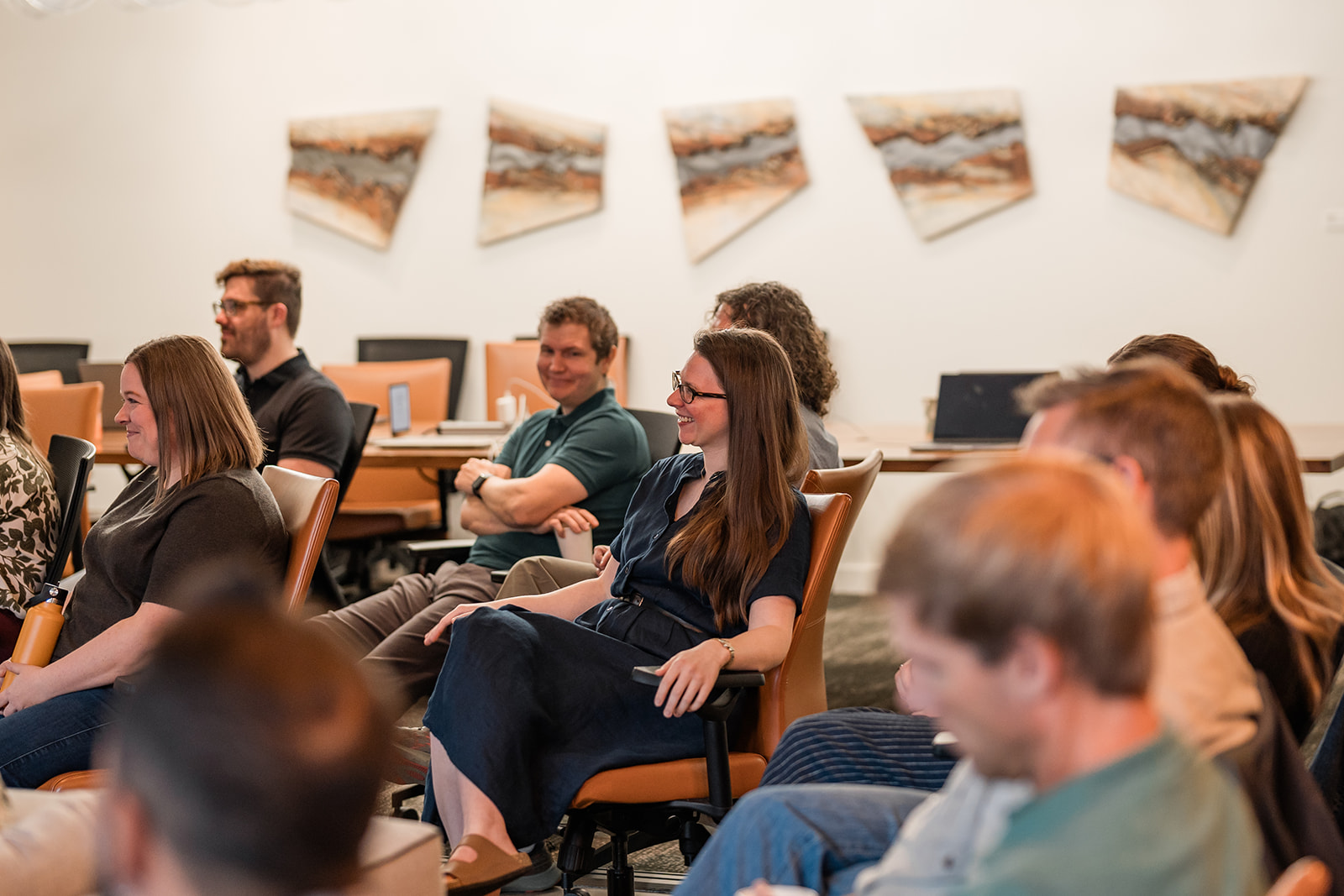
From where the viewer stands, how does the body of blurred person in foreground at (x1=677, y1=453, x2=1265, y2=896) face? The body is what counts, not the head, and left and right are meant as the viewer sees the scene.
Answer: facing to the left of the viewer

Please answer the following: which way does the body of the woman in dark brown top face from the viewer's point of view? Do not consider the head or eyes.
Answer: to the viewer's left

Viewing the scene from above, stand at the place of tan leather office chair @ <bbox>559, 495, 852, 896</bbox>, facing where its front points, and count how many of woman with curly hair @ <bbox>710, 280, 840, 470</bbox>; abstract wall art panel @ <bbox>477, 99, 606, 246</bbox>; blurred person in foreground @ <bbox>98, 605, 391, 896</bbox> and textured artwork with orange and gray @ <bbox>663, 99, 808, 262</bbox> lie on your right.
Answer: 3

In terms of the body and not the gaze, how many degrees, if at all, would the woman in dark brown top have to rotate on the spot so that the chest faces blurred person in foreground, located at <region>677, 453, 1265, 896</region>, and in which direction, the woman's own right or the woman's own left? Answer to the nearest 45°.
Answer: approximately 90° to the woman's own left

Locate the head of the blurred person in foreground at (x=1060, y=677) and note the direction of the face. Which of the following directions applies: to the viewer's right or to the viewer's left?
to the viewer's left

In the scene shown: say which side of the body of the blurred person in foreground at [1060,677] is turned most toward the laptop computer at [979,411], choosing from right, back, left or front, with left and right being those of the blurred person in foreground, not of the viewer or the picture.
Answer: right

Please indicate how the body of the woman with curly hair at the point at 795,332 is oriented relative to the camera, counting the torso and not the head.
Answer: to the viewer's left

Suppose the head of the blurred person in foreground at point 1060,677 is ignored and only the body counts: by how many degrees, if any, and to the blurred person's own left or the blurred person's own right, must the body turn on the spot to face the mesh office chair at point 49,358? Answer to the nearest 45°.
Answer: approximately 45° to the blurred person's own right

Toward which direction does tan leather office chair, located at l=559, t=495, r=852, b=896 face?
to the viewer's left

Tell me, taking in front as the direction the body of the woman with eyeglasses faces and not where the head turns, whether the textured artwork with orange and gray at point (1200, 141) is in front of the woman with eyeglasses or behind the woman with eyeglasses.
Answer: behind

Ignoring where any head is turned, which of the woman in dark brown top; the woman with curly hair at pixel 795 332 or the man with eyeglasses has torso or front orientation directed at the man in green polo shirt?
the woman with curly hair

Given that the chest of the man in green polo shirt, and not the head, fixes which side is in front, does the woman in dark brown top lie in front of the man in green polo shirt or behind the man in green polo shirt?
in front
